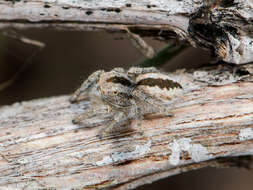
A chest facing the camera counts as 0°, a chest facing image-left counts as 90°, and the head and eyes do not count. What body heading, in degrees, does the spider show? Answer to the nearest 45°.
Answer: approximately 90°
